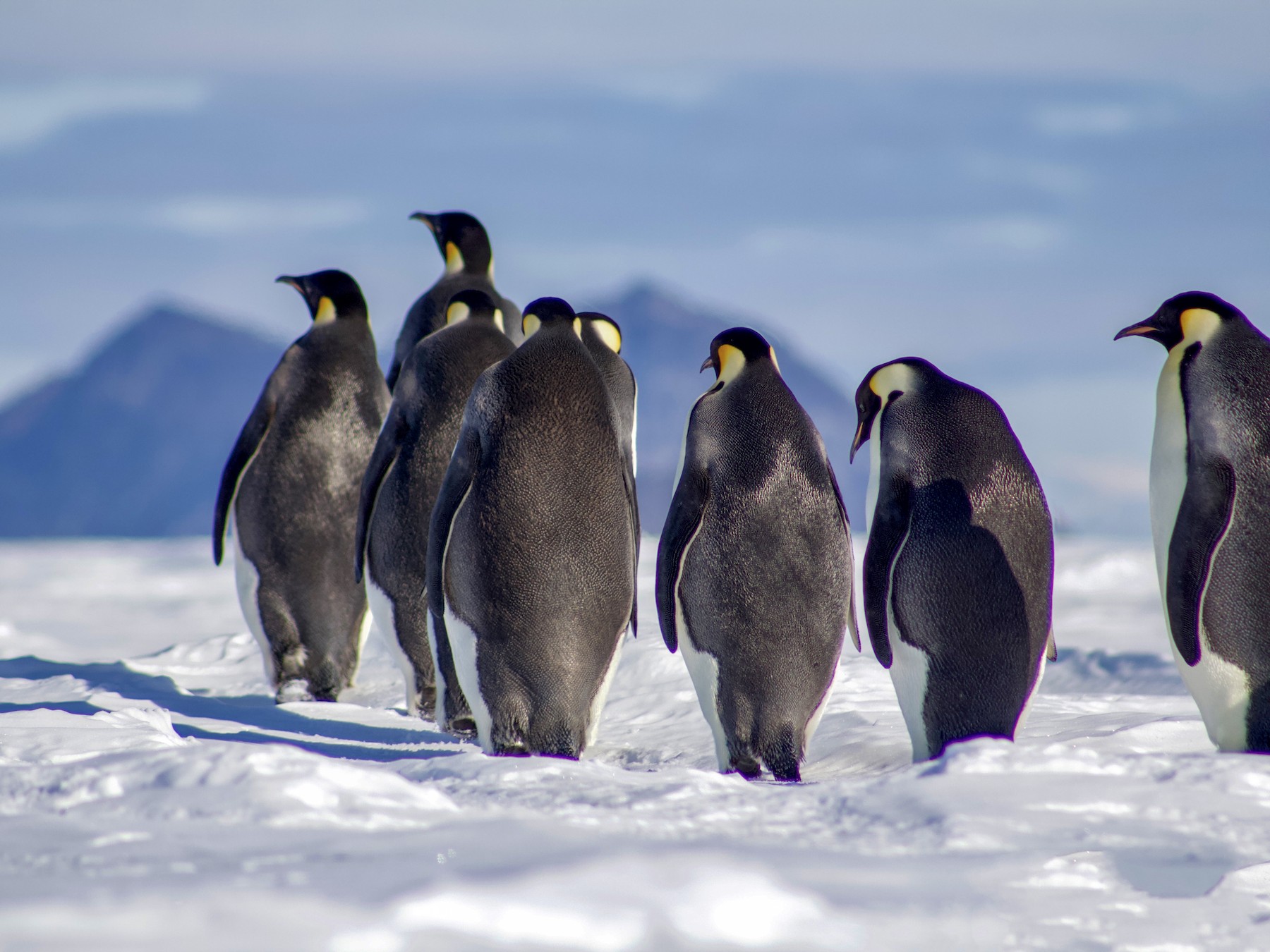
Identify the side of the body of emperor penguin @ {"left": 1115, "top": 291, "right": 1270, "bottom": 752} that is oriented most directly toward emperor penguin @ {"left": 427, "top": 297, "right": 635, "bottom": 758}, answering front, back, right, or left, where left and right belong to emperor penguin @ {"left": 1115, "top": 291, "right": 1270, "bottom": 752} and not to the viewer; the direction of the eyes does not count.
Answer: front

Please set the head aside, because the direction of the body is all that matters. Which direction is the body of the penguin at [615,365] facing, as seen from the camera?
away from the camera

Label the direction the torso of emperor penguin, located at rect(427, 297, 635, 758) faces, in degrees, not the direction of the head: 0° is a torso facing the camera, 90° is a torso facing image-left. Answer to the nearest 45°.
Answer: approximately 180°

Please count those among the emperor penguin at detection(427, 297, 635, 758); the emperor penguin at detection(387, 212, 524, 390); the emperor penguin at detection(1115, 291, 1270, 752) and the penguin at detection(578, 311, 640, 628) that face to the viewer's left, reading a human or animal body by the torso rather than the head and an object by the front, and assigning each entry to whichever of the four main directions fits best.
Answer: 1

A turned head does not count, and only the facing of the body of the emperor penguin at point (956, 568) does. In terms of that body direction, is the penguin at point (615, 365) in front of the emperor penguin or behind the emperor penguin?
in front

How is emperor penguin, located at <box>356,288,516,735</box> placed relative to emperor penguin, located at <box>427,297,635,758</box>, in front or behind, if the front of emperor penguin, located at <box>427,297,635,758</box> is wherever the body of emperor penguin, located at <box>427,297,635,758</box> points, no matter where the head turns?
in front
